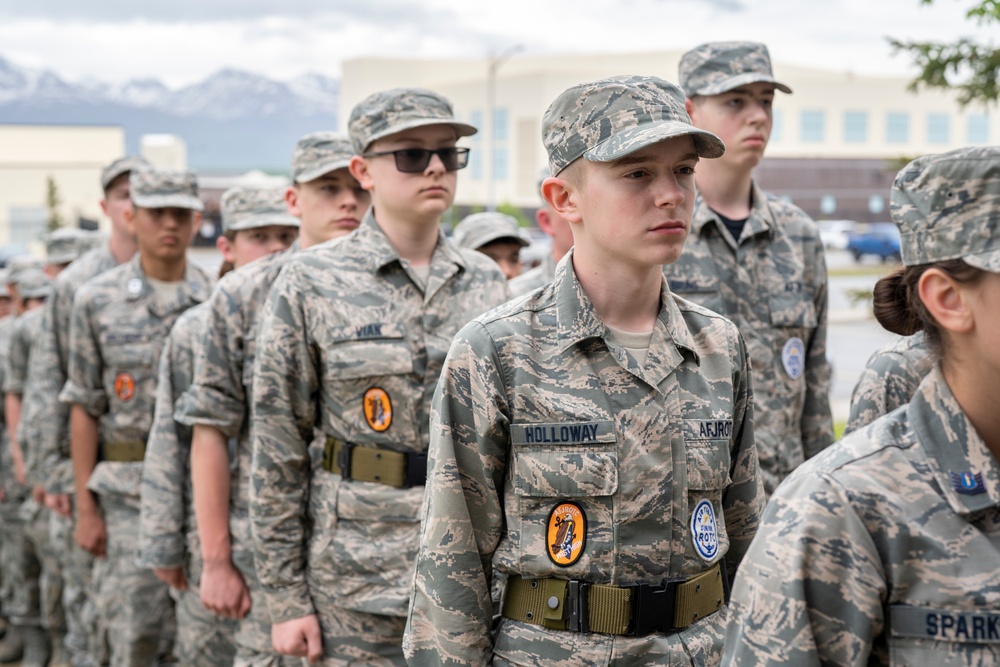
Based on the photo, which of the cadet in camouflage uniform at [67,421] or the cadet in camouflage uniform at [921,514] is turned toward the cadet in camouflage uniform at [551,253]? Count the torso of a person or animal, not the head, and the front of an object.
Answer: the cadet in camouflage uniform at [67,421]

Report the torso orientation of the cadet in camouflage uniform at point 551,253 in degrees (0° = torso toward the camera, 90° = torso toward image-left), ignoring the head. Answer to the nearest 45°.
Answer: approximately 315°

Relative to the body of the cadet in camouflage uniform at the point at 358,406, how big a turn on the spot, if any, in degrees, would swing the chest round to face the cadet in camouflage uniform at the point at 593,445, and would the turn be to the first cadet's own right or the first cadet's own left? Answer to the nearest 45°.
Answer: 0° — they already face them

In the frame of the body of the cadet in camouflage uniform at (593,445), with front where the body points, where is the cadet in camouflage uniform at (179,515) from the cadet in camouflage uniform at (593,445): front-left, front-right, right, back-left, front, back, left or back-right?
back

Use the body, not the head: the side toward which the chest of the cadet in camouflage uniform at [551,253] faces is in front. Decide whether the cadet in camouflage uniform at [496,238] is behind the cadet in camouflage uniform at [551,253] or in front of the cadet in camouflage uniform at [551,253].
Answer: behind

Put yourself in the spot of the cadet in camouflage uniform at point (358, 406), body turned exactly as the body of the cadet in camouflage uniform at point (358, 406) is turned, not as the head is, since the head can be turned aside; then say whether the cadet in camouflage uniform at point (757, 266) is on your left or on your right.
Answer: on your left

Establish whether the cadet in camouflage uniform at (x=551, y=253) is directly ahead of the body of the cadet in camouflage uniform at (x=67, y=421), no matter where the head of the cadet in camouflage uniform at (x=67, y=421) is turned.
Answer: yes

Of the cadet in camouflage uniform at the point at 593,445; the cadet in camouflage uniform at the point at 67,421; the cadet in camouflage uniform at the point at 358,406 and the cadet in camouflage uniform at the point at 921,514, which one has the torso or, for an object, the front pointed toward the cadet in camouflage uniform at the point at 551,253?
the cadet in camouflage uniform at the point at 67,421

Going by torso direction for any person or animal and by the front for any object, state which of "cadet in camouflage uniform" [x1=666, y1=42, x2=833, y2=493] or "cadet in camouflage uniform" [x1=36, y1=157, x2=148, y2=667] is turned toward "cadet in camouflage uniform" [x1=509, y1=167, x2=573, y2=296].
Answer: "cadet in camouflage uniform" [x1=36, y1=157, x2=148, y2=667]
